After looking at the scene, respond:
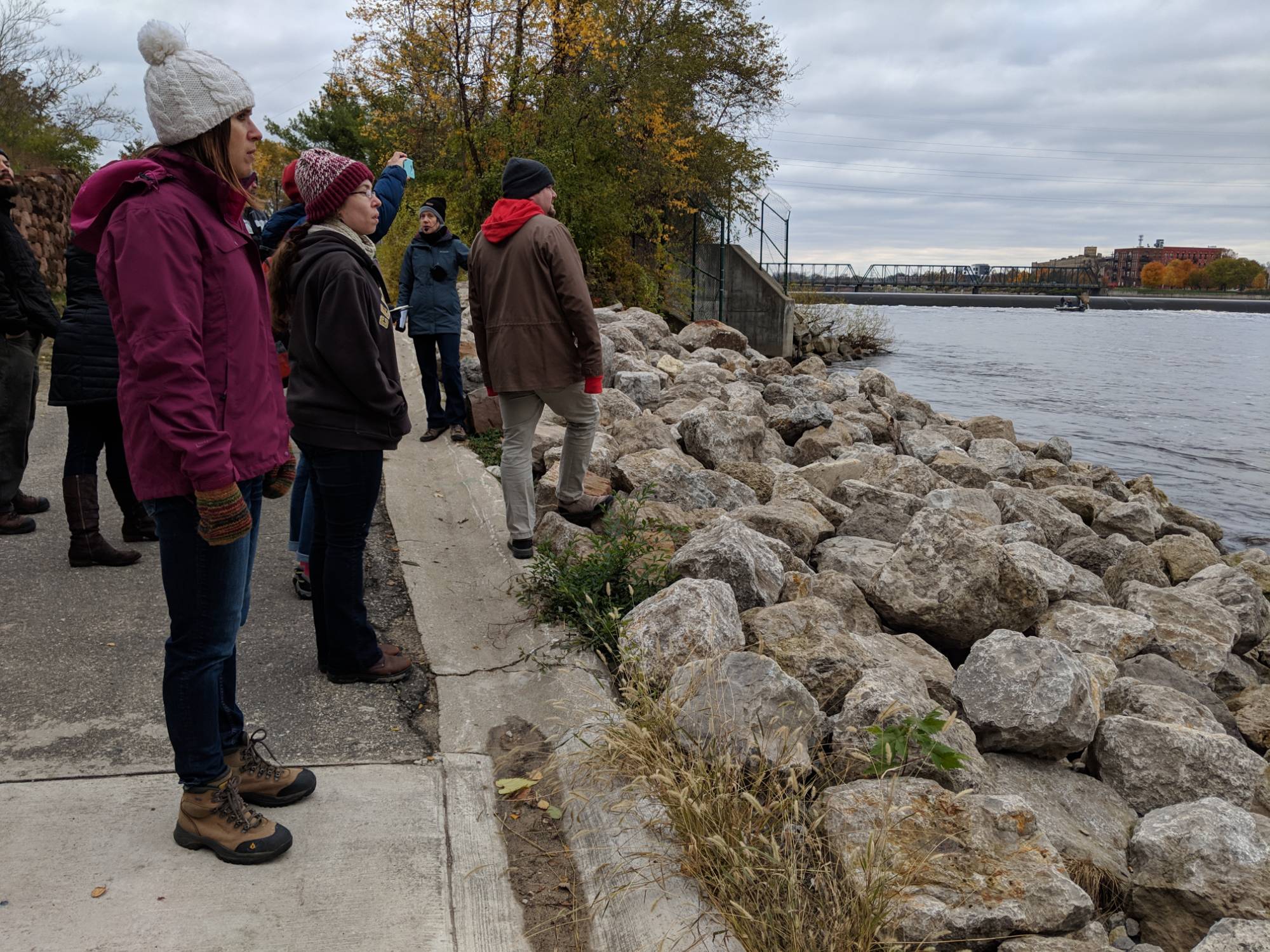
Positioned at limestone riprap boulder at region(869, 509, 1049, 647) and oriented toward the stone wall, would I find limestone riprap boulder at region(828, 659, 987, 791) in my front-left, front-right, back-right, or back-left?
back-left

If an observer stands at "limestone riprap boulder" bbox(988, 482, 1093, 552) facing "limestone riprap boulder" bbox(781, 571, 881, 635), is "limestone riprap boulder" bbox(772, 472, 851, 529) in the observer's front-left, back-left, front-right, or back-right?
front-right

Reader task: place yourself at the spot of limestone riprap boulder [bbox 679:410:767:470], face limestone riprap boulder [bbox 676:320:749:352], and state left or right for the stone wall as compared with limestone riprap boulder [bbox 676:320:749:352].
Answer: left

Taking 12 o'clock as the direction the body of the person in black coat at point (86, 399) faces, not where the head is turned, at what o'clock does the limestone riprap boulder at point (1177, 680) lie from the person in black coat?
The limestone riprap boulder is roughly at 1 o'clock from the person in black coat.

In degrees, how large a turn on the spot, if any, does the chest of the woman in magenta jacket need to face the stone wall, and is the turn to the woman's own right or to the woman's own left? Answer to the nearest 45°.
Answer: approximately 90° to the woman's own left

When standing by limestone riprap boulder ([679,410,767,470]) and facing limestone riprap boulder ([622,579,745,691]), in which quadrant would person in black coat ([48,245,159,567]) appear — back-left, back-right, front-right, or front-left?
front-right

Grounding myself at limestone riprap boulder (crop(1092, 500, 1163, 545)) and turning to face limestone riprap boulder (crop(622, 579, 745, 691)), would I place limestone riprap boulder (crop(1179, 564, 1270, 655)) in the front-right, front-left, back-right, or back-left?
front-left

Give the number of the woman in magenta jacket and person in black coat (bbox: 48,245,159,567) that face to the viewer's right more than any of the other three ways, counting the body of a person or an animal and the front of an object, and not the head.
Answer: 2

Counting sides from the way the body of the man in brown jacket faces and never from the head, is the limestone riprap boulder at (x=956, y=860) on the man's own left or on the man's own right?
on the man's own right

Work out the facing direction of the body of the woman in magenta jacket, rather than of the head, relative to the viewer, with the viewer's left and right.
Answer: facing to the right of the viewer

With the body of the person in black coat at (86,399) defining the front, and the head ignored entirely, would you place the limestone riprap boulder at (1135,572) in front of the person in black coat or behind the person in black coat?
in front

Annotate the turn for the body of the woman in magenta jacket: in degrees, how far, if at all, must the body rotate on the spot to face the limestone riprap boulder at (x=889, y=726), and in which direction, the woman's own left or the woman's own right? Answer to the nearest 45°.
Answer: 0° — they already face it

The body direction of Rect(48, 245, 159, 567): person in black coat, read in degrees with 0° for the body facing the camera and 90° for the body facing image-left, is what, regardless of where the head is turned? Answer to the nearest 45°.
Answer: approximately 270°

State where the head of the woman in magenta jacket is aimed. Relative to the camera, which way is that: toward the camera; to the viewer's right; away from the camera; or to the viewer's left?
to the viewer's right

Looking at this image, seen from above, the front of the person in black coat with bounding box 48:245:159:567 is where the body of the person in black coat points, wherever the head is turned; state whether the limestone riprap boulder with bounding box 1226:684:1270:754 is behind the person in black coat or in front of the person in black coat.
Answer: in front

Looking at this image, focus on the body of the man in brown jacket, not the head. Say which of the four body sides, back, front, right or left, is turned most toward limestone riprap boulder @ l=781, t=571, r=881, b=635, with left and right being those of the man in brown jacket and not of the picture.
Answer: right
